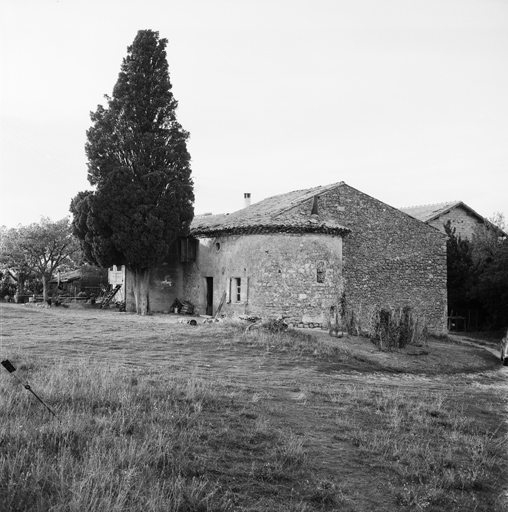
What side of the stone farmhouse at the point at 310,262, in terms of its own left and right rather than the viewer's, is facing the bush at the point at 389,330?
left

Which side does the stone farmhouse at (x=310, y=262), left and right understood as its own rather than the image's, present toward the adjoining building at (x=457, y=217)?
back

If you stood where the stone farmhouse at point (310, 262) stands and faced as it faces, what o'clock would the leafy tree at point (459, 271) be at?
The leafy tree is roughly at 6 o'clock from the stone farmhouse.

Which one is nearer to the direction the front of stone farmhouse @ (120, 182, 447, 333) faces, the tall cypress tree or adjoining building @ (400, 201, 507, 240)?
the tall cypress tree

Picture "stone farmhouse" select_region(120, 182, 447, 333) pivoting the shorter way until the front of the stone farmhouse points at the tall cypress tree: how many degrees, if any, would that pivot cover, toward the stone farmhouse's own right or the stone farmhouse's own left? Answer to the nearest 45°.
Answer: approximately 45° to the stone farmhouse's own right

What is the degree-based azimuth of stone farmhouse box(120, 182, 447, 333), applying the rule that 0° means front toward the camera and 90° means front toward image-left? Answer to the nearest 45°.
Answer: approximately 45°

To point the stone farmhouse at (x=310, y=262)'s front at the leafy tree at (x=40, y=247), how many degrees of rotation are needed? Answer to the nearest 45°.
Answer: approximately 90° to its right
